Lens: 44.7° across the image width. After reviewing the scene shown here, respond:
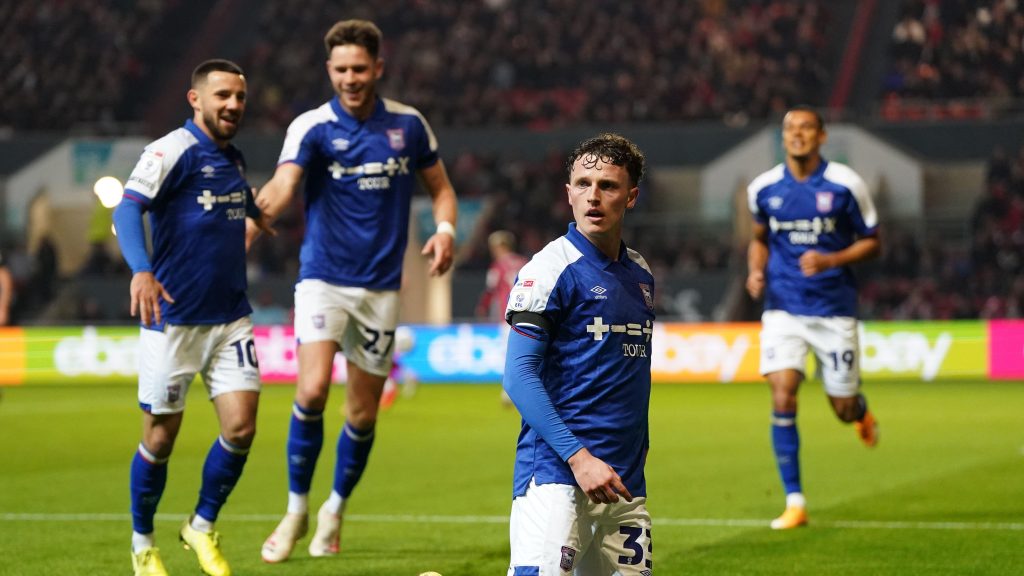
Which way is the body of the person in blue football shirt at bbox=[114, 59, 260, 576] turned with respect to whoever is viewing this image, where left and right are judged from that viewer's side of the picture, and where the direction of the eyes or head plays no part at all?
facing the viewer and to the right of the viewer

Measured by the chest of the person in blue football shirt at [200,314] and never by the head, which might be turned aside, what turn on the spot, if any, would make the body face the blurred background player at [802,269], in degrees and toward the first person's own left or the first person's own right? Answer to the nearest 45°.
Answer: approximately 45° to the first person's own left
